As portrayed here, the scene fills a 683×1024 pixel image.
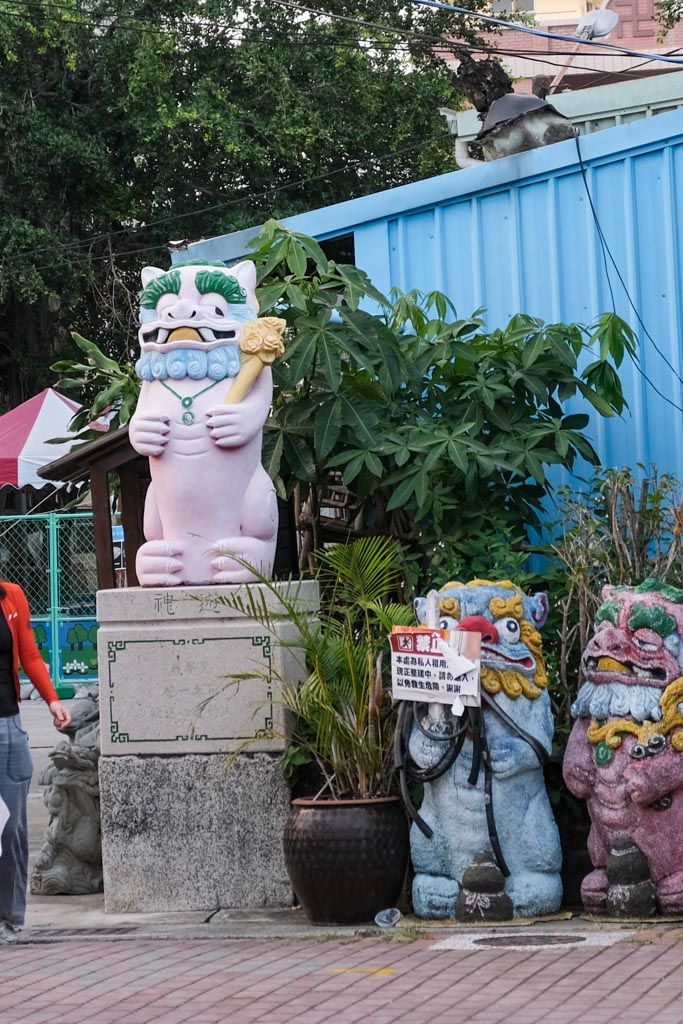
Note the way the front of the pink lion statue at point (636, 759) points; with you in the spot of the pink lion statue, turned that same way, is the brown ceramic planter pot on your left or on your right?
on your right

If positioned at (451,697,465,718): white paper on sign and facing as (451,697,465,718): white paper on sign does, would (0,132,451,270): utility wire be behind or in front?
behind

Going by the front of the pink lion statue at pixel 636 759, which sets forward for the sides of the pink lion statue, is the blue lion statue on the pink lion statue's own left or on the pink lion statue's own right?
on the pink lion statue's own right

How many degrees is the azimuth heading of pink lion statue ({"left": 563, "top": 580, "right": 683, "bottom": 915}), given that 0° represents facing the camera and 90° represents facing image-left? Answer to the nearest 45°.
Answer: approximately 45°

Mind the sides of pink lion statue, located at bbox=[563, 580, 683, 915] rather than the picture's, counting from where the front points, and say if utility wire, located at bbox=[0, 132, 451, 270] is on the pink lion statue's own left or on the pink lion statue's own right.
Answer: on the pink lion statue's own right

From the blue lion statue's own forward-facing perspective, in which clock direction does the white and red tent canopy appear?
The white and red tent canopy is roughly at 5 o'clock from the blue lion statue.

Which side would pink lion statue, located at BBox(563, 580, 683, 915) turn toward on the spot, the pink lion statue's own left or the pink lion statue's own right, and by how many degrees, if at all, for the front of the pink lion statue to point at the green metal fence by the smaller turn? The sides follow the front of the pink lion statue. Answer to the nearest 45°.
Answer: approximately 90° to the pink lion statue's own right

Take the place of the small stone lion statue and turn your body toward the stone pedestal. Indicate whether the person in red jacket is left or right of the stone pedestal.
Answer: right

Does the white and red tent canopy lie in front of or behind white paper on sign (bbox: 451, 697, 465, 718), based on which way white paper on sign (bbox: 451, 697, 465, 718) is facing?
behind
